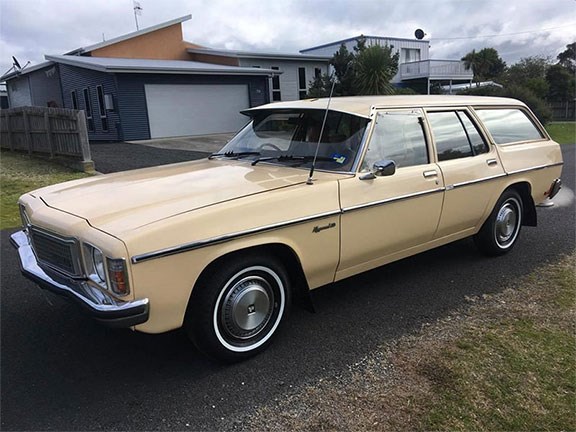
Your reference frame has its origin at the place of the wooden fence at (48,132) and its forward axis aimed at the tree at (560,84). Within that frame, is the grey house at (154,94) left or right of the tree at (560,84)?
left

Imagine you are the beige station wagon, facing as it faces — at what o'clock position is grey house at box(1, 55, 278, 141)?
The grey house is roughly at 4 o'clock from the beige station wagon.

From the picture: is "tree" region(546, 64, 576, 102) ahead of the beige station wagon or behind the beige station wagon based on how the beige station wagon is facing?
behind

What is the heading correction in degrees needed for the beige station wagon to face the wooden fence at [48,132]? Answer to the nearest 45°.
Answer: approximately 90° to its right

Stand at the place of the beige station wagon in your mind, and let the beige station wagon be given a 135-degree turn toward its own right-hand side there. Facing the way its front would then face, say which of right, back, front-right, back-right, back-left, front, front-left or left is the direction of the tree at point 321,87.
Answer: front

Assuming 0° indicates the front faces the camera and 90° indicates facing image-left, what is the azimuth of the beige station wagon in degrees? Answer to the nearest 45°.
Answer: approximately 45°

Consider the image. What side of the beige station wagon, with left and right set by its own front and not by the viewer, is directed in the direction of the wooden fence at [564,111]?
back

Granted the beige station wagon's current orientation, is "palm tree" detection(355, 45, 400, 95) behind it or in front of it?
behind

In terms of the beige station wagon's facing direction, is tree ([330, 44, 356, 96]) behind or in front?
behind
